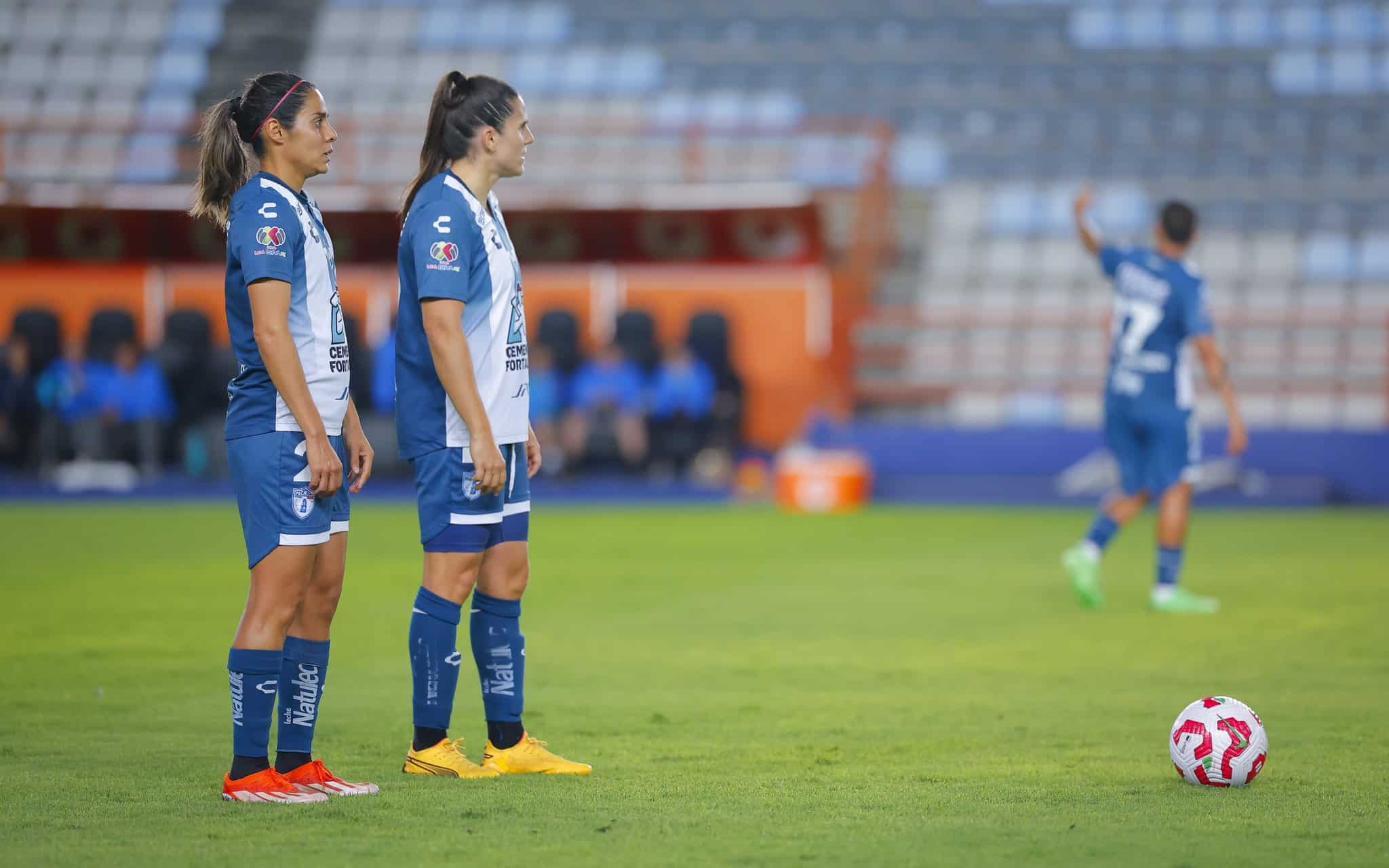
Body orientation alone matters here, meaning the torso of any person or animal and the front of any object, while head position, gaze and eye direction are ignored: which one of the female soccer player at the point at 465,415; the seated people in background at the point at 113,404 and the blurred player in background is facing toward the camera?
the seated people in background

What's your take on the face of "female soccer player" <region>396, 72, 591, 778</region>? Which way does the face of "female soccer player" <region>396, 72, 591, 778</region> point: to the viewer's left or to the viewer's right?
to the viewer's right

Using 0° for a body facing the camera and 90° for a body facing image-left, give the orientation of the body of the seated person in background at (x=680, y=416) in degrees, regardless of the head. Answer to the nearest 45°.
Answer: approximately 0°

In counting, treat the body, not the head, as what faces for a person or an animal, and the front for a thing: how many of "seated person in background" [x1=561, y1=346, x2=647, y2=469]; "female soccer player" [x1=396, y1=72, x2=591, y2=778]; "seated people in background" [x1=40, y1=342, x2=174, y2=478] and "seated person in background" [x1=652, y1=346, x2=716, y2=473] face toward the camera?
3

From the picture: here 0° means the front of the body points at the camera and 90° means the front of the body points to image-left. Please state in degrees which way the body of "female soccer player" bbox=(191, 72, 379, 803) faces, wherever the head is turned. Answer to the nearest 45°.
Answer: approximately 270°

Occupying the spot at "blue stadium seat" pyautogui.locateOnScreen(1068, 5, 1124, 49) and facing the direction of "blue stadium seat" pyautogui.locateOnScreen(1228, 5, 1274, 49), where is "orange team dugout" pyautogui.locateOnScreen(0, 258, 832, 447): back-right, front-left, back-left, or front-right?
back-right

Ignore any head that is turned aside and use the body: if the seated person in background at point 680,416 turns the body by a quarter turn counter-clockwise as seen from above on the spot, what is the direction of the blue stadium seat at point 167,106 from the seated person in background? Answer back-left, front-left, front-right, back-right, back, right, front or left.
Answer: back-left

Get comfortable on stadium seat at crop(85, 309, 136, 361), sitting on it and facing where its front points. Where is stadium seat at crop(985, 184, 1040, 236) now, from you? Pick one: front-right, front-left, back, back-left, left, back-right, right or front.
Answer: left

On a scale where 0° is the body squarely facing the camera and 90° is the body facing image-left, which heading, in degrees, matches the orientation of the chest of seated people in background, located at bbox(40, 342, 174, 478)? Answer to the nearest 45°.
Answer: approximately 0°

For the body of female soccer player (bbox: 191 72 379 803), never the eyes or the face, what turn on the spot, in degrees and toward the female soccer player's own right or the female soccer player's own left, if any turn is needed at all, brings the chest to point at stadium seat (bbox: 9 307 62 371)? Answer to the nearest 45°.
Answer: approximately 90° to the female soccer player's own left

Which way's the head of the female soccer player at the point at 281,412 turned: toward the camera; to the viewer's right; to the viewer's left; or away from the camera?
to the viewer's right
